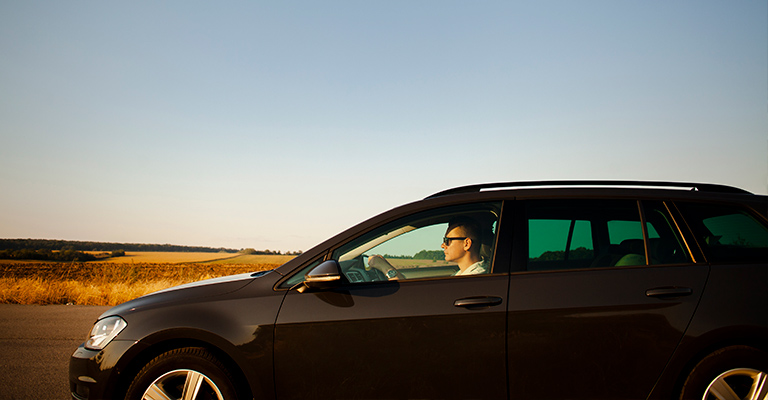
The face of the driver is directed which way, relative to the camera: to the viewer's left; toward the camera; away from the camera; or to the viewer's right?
to the viewer's left

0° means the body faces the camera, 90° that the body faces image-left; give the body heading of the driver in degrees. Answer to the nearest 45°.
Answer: approximately 90°
